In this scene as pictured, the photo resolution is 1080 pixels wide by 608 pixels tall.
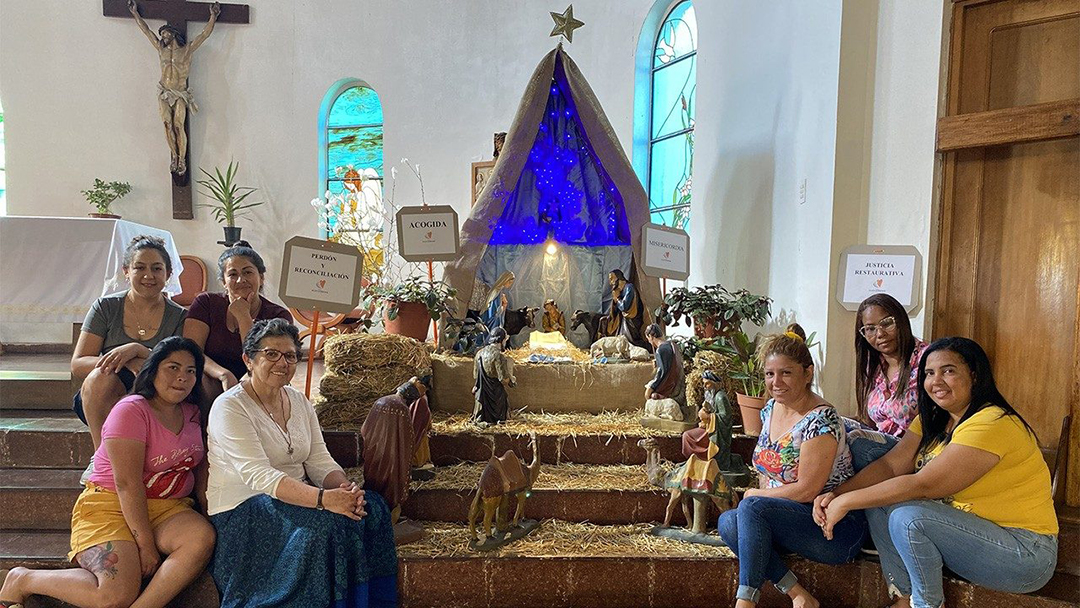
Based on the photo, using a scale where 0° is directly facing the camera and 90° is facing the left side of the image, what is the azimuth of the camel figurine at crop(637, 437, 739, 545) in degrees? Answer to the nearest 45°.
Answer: approximately 90°

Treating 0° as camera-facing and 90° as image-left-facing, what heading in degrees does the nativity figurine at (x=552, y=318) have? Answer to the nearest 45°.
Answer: approximately 0°

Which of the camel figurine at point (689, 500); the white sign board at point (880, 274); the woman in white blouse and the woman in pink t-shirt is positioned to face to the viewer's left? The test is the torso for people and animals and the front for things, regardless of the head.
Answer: the camel figurine

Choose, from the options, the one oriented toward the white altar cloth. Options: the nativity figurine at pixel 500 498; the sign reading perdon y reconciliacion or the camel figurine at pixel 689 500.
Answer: the camel figurine

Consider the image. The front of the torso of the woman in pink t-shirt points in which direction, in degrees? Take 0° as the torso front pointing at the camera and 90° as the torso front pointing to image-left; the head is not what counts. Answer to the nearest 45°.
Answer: approximately 315°
